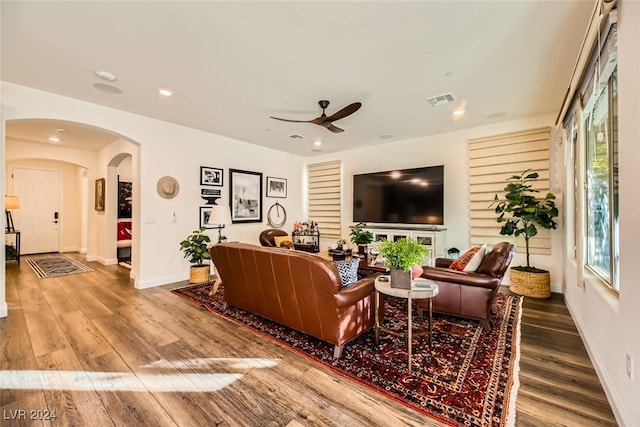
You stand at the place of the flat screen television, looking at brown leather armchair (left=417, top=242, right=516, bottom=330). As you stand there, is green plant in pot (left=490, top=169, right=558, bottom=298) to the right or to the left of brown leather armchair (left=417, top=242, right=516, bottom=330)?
left

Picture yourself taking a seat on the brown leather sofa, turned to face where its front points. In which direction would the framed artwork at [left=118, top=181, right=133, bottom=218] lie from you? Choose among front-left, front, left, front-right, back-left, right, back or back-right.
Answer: left

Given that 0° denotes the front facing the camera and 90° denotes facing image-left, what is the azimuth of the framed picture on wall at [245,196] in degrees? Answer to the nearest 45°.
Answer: approximately 315°

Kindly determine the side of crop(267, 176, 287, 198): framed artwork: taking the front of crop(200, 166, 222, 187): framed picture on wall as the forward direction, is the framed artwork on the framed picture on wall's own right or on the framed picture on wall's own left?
on the framed picture on wall's own left

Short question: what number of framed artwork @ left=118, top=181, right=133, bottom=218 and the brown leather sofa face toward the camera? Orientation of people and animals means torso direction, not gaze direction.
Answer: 1

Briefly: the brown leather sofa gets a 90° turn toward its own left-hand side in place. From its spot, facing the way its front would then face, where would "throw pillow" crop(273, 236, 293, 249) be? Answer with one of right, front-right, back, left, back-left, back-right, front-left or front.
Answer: front-right

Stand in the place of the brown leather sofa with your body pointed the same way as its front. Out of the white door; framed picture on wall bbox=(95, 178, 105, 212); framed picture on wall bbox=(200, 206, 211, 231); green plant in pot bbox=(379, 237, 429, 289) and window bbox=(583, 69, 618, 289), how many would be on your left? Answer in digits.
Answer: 3

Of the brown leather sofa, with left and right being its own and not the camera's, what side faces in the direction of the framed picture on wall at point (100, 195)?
left

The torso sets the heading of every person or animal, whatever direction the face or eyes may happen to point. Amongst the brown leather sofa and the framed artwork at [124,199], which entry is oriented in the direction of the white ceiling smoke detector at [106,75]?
the framed artwork

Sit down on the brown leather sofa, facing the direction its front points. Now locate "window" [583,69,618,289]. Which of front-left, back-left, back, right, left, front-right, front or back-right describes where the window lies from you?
front-right

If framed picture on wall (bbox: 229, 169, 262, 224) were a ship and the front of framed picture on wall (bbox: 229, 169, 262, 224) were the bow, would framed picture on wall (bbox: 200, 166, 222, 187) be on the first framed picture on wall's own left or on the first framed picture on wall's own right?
on the first framed picture on wall's own right

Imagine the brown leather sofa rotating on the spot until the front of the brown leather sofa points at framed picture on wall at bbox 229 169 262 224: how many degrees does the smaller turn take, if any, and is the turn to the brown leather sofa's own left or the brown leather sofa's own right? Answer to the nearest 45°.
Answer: approximately 45° to the brown leather sofa's own left

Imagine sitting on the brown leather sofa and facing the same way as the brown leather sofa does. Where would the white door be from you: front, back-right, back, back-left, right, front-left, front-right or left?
left

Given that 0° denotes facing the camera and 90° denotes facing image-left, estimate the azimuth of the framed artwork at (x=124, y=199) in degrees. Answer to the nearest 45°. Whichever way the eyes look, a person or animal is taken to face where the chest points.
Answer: approximately 0°

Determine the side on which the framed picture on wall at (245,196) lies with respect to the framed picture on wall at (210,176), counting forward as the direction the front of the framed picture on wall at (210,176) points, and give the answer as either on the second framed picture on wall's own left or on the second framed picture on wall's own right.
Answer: on the second framed picture on wall's own left

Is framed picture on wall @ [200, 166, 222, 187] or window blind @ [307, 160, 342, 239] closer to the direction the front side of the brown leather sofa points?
the window blind
